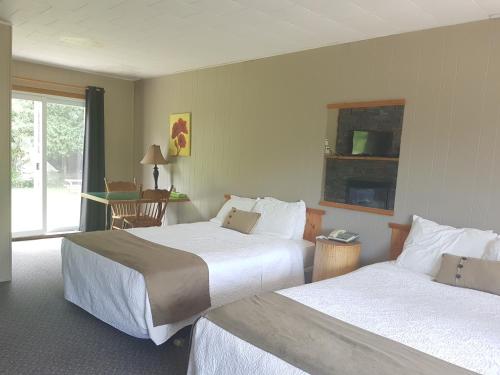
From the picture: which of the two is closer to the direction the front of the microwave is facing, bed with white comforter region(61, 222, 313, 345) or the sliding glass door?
the bed with white comforter

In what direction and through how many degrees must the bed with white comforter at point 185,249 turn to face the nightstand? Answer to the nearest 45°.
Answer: approximately 135° to its left

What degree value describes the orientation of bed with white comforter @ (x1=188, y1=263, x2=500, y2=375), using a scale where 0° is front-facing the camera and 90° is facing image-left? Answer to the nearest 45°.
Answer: approximately 45°

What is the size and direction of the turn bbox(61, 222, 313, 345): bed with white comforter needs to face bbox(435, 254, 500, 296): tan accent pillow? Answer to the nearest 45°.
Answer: approximately 90° to its left

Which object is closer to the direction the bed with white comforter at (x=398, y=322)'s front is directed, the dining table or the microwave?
the dining table

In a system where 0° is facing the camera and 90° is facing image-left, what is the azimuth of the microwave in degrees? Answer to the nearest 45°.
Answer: approximately 45°
